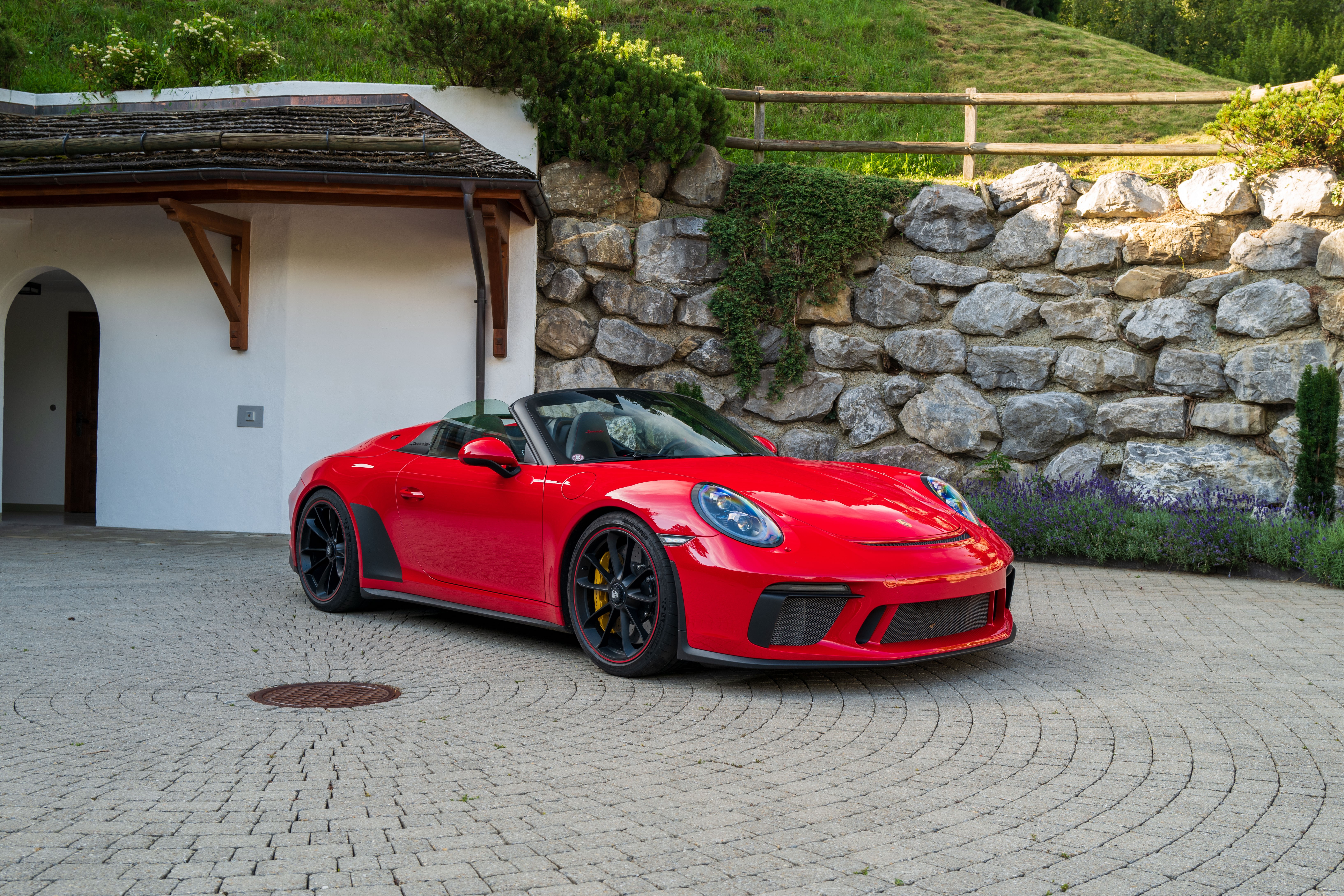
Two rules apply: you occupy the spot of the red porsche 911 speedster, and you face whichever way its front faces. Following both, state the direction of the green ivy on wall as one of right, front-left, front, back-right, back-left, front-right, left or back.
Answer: back-left

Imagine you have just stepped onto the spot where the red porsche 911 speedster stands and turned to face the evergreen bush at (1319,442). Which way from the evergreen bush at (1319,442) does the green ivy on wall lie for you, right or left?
left

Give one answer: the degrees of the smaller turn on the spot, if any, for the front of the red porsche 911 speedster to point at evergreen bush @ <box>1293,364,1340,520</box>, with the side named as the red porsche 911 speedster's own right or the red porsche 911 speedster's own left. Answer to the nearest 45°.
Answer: approximately 90° to the red porsche 911 speedster's own left

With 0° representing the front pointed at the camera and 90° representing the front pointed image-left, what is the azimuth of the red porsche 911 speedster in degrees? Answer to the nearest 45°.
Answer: approximately 315°

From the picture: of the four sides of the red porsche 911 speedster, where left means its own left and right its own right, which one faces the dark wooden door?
back

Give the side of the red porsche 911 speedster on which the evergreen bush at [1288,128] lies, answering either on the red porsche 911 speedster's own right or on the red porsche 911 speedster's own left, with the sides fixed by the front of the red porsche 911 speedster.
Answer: on the red porsche 911 speedster's own left
